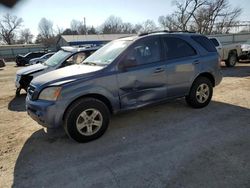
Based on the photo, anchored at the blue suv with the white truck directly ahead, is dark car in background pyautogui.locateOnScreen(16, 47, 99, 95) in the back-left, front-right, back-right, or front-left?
front-left

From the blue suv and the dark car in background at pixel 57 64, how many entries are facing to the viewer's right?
0

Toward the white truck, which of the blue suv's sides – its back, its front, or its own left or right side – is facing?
back

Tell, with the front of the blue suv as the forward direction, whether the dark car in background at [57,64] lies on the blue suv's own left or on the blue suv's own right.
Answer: on the blue suv's own right

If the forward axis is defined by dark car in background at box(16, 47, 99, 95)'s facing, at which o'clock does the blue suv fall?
The blue suv is roughly at 10 o'clock from the dark car in background.

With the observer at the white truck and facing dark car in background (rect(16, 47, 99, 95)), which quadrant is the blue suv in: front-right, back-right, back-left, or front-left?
front-left

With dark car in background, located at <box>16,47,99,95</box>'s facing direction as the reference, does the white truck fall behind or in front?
behind

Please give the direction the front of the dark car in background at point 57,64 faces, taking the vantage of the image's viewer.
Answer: facing the viewer and to the left of the viewer
